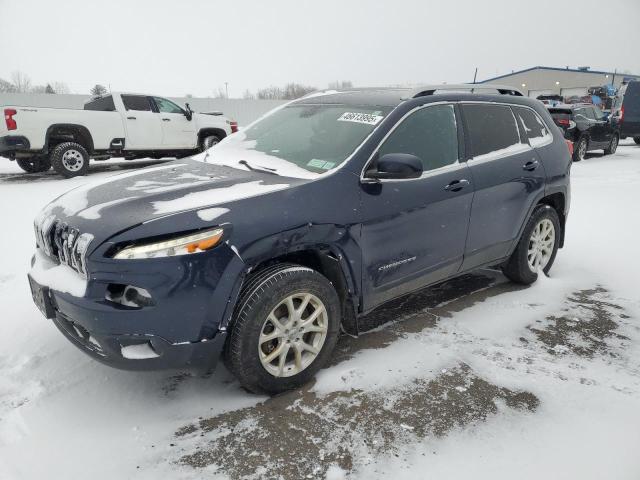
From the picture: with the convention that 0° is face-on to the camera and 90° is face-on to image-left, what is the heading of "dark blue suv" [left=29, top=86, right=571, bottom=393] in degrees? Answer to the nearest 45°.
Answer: approximately 45°

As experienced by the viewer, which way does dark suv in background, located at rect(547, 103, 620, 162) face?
facing away from the viewer and to the right of the viewer

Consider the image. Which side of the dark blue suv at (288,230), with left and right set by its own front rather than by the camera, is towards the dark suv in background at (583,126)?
back

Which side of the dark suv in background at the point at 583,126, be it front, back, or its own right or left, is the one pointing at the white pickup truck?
back

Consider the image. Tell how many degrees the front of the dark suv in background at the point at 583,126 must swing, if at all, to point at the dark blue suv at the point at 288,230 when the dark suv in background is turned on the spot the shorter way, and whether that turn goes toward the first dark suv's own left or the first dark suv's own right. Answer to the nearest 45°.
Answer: approximately 135° to the first dark suv's own right

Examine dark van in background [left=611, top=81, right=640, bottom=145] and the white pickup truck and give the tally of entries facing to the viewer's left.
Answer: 0

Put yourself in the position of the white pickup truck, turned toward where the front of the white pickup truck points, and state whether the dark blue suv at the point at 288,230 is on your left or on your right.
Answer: on your right

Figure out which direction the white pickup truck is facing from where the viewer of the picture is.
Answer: facing away from the viewer and to the right of the viewer
